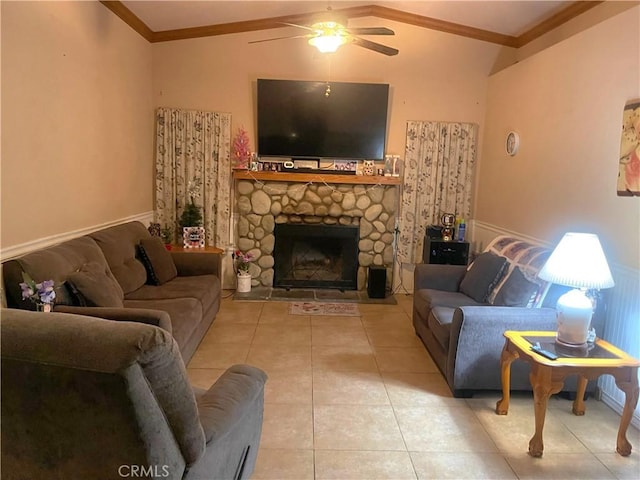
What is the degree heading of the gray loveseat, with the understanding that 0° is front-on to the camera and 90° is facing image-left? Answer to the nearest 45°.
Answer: approximately 90°

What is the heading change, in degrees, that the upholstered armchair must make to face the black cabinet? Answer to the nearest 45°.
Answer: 0° — it already faces it

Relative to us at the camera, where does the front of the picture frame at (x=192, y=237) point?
facing the viewer

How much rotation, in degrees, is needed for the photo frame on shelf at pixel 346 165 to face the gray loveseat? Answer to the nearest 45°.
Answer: approximately 45° to its left

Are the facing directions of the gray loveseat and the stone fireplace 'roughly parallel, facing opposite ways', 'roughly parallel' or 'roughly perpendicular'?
roughly perpendicular

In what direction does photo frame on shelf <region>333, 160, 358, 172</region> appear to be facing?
toward the camera

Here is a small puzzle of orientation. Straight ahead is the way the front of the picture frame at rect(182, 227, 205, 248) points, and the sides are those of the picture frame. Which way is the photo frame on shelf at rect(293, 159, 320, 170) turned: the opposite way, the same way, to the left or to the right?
the same way

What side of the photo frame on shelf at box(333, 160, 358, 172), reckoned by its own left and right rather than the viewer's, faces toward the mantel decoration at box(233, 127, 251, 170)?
right

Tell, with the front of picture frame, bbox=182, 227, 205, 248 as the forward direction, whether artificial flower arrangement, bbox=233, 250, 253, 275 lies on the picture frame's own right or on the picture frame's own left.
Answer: on the picture frame's own left

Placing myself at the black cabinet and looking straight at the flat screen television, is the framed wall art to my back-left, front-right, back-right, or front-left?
back-left

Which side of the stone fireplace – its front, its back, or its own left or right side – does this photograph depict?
front

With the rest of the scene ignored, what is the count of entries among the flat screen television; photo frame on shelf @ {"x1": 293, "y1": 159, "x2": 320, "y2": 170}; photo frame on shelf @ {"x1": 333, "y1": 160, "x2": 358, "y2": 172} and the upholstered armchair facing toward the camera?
3

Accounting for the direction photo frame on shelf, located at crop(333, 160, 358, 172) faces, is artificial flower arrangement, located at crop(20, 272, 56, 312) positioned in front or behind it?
in front

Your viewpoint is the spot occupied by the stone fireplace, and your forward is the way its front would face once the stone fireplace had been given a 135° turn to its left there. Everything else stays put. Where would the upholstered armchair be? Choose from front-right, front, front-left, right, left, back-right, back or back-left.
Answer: back-right

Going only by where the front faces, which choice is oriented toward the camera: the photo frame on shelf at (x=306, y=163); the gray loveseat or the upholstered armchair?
the photo frame on shelf

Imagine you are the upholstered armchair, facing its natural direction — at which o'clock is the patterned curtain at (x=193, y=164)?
The patterned curtain is roughly at 11 o'clock from the upholstered armchair.

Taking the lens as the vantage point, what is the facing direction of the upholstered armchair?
facing away from the viewer and to the right of the viewer

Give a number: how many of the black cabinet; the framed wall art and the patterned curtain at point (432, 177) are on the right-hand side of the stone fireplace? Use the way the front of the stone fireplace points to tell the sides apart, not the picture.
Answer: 0

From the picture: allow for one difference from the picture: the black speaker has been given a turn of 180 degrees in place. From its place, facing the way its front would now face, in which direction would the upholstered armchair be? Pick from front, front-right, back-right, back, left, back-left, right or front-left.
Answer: back

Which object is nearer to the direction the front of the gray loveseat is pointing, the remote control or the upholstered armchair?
the upholstered armchair

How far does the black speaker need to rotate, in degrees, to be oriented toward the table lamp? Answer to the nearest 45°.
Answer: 0° — it already faces it
